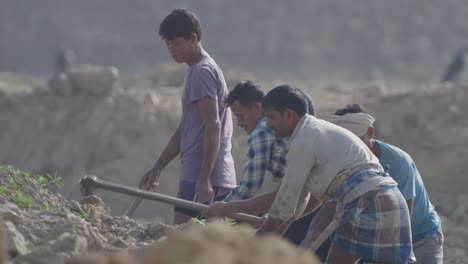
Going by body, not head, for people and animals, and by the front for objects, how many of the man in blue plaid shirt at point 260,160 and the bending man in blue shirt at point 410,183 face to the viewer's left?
2

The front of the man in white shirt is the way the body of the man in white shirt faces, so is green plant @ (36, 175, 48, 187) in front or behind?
in front

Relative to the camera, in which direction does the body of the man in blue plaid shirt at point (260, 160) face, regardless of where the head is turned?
to the viewer's left

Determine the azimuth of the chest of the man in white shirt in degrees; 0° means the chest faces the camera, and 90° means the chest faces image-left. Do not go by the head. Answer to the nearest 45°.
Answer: approximately 90°

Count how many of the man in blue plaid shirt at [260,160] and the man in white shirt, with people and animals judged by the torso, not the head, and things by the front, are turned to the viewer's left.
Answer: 2

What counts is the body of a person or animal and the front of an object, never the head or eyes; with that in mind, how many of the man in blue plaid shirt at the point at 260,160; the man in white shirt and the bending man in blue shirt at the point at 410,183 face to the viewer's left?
3

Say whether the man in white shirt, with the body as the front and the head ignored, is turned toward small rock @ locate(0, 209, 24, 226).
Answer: yes

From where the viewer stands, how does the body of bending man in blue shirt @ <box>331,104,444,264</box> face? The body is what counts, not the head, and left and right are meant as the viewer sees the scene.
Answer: facing to the left of the viewer

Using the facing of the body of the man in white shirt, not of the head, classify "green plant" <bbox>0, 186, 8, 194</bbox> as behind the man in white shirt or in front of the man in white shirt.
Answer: in front

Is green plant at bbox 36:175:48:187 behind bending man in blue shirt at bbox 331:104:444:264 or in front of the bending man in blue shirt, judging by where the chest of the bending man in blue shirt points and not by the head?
in front
